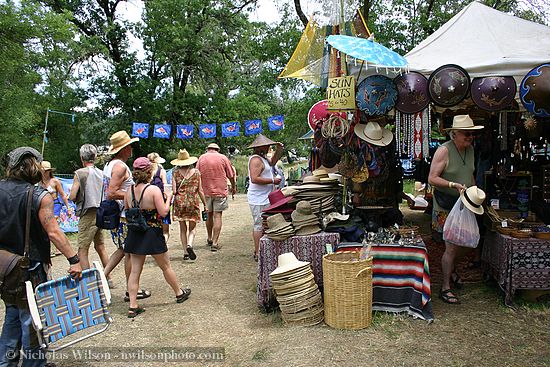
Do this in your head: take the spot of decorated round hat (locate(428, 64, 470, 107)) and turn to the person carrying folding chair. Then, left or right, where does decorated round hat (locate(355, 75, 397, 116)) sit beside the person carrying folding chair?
right

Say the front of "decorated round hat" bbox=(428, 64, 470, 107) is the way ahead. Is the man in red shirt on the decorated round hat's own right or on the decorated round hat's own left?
on the decorated round hat's own right

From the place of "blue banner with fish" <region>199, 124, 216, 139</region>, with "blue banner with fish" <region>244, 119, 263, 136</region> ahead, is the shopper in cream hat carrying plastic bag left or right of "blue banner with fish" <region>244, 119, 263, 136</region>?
right

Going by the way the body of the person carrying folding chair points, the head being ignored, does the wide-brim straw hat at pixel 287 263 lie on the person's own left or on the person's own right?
on the person's own right

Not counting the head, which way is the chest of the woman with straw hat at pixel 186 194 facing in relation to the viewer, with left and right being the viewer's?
facing away from the viewer

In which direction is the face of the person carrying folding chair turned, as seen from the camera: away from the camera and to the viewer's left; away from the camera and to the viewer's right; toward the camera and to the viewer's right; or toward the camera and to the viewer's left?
away from the camera and to the viewer's right

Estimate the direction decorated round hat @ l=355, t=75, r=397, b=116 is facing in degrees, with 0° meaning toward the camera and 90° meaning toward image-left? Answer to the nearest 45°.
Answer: approximately 0°

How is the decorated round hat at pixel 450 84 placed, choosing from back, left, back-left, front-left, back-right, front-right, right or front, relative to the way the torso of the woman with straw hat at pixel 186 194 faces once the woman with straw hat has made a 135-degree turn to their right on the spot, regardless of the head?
front
